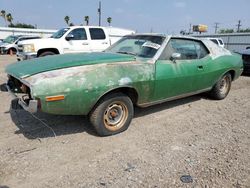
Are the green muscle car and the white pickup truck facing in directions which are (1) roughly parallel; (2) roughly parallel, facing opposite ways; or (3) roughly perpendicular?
roughly parallel

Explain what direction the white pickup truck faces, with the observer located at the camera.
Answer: facing the viewer and to the left of the viewer

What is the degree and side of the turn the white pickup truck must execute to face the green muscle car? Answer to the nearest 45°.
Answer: approximately 45° to its left

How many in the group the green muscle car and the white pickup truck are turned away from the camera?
0

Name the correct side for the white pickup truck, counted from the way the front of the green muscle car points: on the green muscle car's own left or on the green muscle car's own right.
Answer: on the green muscle car's own right
